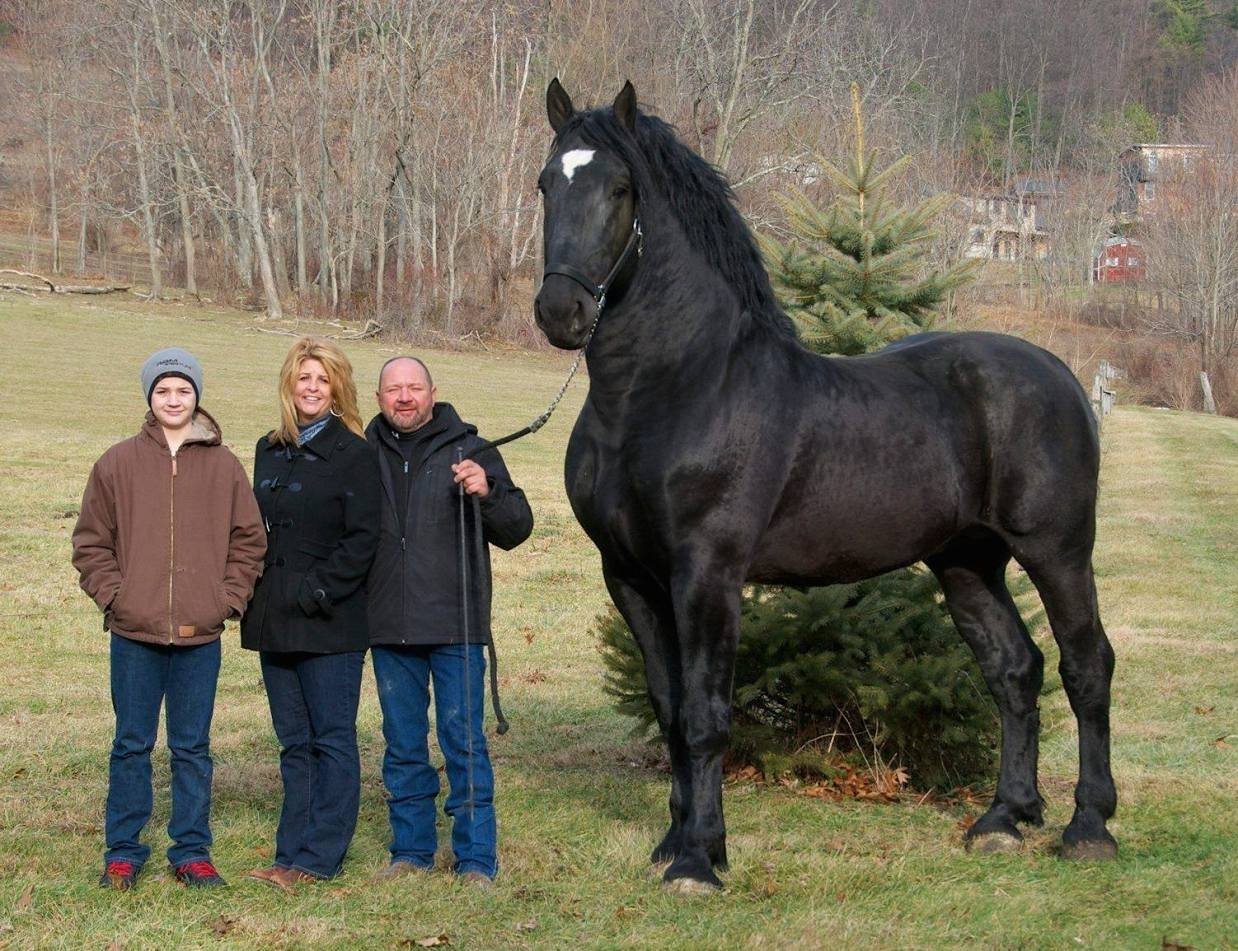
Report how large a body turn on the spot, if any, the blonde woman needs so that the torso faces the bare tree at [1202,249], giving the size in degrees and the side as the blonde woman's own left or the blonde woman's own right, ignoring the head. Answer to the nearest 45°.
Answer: approximately 180°

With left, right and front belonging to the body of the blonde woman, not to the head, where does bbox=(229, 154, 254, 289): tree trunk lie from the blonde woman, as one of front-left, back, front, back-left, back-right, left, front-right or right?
back-right

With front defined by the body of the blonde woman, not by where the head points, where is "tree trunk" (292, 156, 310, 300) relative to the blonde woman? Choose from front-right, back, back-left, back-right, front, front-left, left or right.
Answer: back-right

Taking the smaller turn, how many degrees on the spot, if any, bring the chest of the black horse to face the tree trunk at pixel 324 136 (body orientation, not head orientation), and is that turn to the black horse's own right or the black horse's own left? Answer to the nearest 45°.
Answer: approximately 90° to the black horse's own right

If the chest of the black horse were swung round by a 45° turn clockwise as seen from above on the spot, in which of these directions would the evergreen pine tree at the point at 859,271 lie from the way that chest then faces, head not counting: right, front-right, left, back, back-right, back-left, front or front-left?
right

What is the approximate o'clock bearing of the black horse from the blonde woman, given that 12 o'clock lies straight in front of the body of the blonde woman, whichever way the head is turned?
The black horse is roughly at 8 o'clock from the blonde woman.

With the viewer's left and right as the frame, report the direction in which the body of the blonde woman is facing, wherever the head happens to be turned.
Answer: facing the viewer and to the left of the viewer

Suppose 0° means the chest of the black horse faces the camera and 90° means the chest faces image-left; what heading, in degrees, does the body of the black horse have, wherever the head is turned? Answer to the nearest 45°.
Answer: approximately 45°

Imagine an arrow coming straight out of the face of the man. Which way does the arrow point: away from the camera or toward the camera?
toward the camera

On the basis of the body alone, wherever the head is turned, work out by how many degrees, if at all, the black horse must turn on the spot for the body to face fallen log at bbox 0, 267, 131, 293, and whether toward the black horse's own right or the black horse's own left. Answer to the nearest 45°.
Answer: approximately 90° to the black horse's own right

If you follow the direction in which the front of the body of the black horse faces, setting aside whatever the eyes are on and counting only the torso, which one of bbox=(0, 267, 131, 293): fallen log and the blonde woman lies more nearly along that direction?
the blonde woman

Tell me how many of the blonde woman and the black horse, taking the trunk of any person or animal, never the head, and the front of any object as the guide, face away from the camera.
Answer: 0

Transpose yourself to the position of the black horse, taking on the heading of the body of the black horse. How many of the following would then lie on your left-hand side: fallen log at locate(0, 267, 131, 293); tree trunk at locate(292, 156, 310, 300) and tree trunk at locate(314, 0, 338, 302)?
0

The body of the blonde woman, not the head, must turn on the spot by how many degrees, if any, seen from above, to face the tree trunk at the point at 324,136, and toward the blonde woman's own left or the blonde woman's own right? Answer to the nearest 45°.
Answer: approximately 135° to the blonde woman's own right

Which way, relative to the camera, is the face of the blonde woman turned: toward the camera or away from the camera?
toward the camera

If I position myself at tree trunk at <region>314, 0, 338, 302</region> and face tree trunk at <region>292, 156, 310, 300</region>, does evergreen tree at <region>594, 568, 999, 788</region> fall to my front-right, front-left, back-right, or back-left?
back-left

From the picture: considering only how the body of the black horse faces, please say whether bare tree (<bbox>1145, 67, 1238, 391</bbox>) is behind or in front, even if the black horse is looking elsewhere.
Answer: behind
